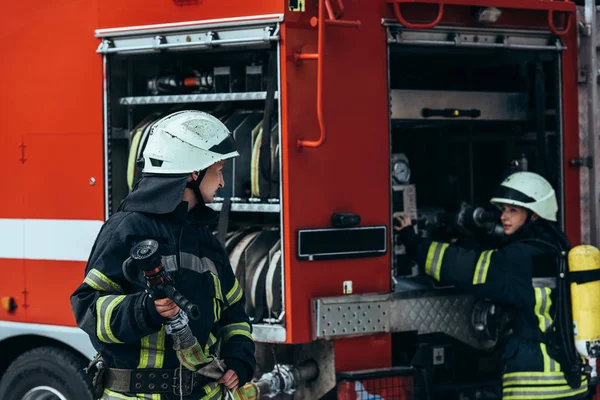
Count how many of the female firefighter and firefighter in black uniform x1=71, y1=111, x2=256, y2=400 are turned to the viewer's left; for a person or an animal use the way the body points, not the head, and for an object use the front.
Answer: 1

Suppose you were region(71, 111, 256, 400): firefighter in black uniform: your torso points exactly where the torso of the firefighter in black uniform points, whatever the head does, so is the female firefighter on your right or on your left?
on your left

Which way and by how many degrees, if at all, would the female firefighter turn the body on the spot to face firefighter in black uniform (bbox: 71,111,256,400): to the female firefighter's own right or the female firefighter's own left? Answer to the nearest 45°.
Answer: approximately 45° to the female firefighter's own left

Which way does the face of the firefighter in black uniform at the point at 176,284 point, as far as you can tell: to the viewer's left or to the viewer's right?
to the viewer's right

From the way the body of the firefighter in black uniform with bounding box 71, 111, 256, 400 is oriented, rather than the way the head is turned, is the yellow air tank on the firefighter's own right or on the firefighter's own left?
on the firefighter's own left

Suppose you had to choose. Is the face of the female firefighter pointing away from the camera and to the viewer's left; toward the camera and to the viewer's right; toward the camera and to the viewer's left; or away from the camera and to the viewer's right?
toward the camera and to the viewer's left

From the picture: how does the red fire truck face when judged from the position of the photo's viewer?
facing away from the viewer and to the left of the viewer

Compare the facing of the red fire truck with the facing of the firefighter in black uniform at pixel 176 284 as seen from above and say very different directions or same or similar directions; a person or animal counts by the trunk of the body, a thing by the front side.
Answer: very different directions

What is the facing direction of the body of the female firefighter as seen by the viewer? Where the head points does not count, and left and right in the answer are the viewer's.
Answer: facing to the left of the viewer

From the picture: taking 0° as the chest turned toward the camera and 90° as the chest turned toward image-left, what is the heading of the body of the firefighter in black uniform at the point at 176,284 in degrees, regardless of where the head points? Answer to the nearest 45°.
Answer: approximately 315°
